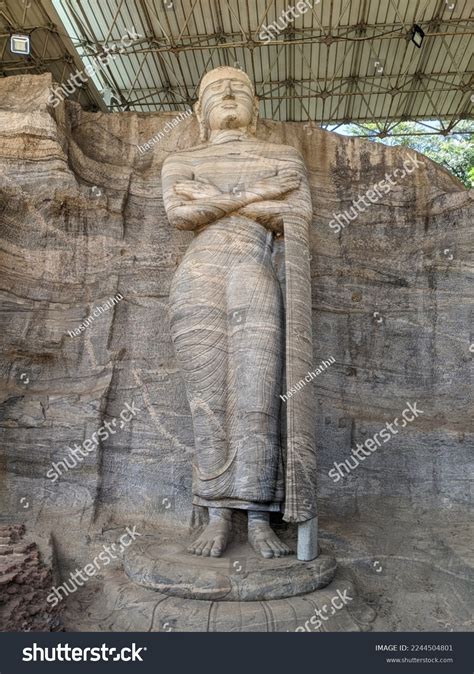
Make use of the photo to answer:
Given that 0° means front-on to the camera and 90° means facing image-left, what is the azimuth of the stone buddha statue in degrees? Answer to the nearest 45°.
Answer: approximately 0°
